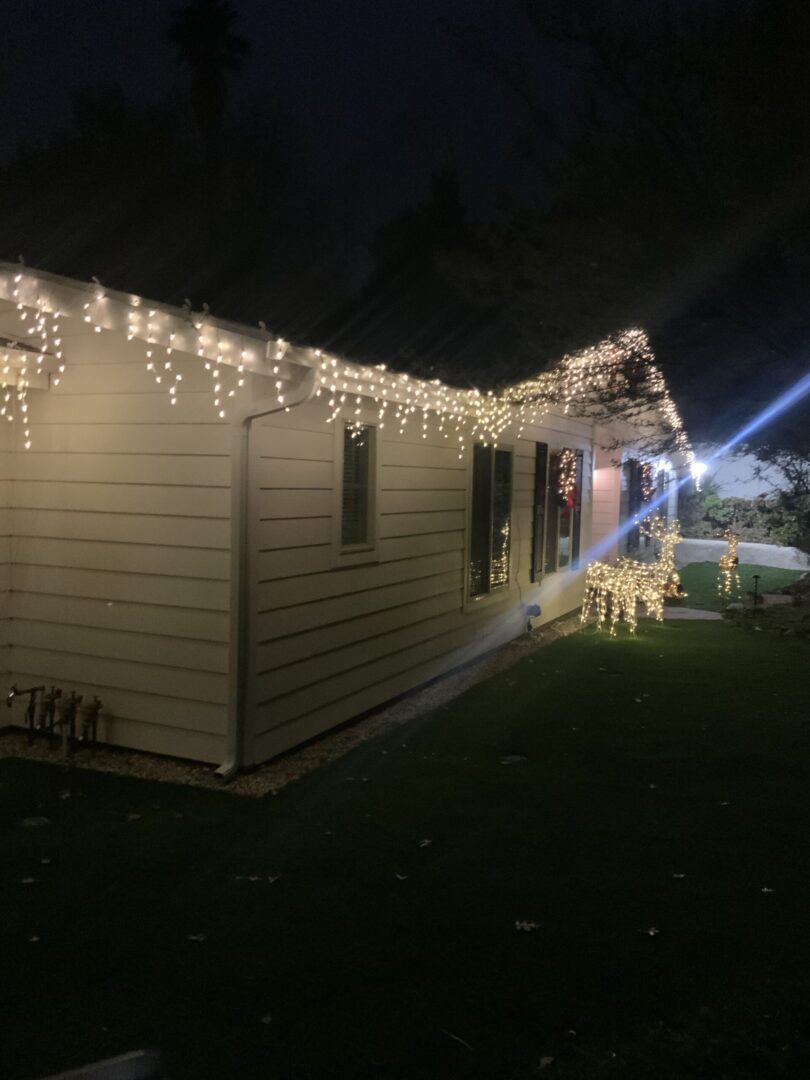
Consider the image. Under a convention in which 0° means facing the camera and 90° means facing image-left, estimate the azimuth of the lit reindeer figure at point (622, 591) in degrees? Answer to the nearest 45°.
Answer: approximately 270°

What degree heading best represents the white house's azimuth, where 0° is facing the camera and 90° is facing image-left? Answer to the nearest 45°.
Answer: approximately 315°

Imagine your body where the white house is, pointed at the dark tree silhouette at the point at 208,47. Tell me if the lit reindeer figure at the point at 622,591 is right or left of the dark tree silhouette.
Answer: right

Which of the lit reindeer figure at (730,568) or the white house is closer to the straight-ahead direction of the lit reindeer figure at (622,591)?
the lit reindeer figure

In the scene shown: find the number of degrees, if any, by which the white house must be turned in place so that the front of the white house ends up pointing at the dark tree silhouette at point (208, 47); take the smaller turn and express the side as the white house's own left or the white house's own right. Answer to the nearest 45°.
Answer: approximately 135° to the white house's own left

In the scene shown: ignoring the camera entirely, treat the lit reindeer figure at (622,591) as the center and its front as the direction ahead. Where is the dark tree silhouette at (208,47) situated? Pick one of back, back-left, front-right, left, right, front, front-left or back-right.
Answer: back-left

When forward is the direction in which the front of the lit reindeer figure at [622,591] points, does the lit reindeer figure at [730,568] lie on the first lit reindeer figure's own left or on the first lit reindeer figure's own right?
on the first lit reindeer figure's own left
